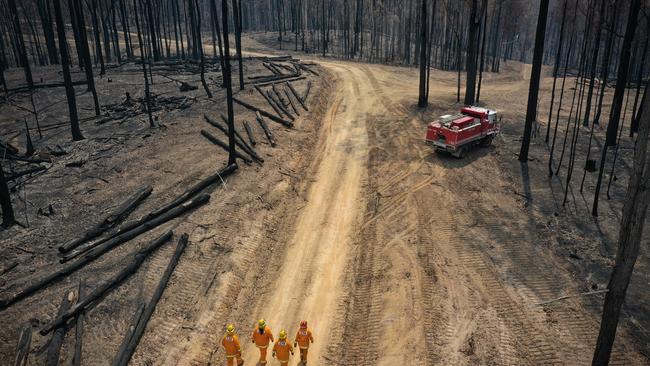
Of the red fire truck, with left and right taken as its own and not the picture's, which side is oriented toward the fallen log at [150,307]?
back

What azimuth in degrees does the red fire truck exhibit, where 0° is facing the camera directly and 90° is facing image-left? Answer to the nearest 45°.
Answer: approximately 225°

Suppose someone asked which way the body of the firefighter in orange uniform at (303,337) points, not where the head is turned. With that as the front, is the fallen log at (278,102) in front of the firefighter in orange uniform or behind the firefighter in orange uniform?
in front

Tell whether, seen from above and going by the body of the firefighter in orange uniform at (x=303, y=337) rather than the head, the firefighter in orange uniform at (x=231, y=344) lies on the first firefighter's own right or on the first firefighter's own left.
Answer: on the first firefighter's own left

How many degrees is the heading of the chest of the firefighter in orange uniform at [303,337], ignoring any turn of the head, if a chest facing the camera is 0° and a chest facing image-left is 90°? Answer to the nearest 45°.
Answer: approximately 180°

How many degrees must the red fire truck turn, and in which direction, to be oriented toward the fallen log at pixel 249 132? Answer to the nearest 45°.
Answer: approximately 135° to its left

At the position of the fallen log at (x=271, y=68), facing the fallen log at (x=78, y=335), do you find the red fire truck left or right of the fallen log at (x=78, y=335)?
left

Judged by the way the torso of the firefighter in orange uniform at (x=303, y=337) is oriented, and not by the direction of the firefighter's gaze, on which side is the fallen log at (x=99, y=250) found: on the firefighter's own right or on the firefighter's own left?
on the firefighter's own left

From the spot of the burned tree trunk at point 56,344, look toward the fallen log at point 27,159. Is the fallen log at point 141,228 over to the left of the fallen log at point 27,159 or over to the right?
right

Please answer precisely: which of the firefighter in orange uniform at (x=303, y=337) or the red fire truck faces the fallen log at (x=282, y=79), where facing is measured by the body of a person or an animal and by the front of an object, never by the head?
the firefighter in orange uniform

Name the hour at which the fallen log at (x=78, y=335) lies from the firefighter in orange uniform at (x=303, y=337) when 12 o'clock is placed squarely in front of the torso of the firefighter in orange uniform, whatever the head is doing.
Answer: The fallen log is roughly at 9 o'clock from the firefighter in orange uniform.

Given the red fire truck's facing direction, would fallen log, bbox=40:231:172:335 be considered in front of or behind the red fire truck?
behind

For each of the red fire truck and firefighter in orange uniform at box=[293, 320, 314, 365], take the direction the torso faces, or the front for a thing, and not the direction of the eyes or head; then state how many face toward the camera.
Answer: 0

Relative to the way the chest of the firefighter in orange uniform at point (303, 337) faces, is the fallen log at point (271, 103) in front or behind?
in front
